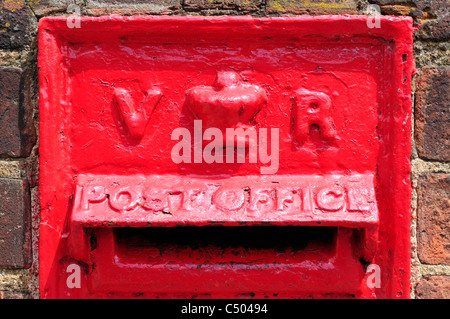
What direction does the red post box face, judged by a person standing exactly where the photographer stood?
facing the viewer
